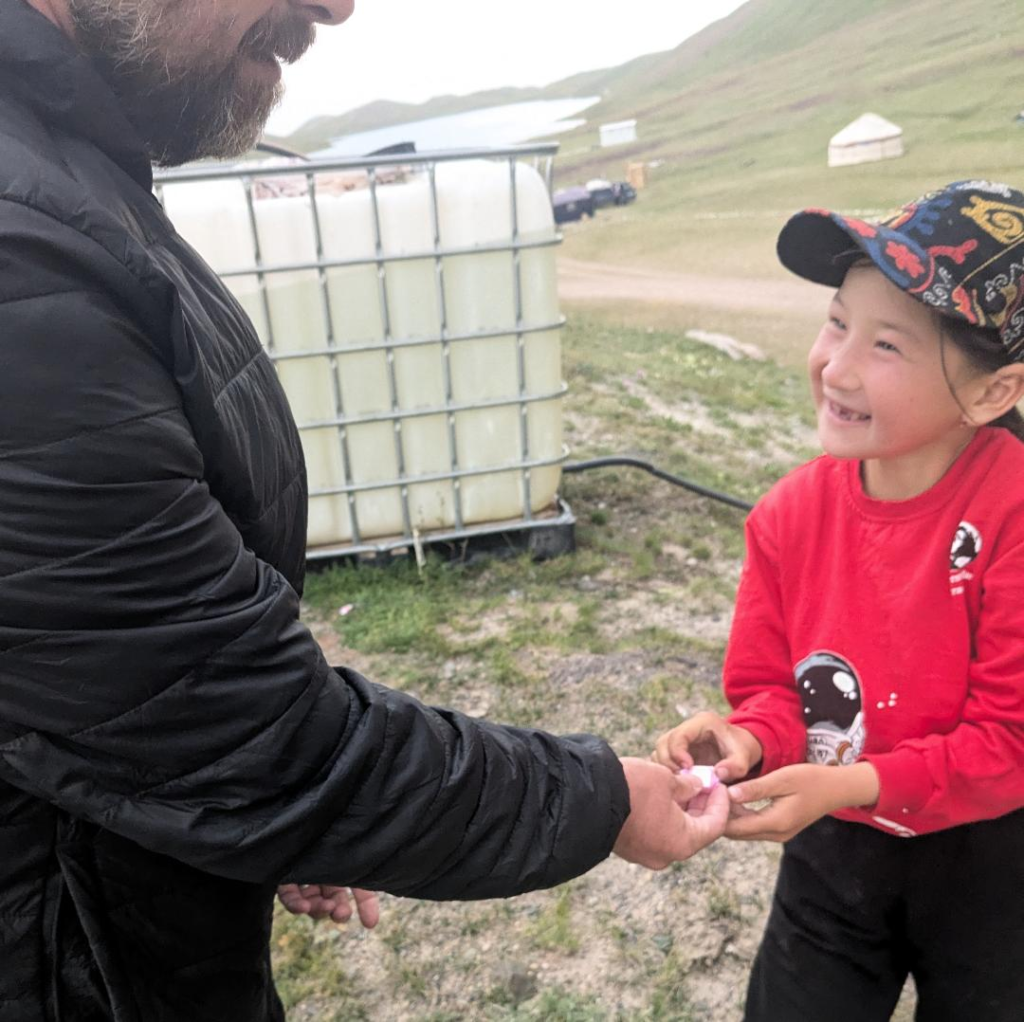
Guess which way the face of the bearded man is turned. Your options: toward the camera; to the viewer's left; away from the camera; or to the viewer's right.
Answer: to the viewer's right

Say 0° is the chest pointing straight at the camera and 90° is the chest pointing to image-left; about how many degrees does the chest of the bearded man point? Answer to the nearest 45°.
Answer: approximately 270°

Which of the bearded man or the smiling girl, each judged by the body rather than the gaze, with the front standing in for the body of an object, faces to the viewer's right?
the bearded man

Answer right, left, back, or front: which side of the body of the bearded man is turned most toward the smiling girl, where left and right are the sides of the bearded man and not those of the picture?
front

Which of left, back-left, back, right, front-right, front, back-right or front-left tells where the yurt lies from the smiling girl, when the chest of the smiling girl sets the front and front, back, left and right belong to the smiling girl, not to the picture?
back-right

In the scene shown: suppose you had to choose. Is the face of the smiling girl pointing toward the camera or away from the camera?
toward the camera

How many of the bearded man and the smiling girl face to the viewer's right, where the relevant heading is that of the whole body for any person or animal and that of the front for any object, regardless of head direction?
1

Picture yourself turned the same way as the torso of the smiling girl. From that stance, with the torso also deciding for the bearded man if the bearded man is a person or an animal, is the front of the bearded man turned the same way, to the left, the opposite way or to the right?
the opposite way

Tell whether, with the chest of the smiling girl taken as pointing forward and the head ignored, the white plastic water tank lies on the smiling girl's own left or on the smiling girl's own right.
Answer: on the smiling girl's own right

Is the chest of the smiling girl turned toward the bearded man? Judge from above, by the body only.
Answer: yes

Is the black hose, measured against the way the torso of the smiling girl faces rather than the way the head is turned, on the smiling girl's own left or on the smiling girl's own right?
on the smiling girl's own right

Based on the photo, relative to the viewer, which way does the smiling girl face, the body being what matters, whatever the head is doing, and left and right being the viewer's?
facing the viewer and to the left of the viewer

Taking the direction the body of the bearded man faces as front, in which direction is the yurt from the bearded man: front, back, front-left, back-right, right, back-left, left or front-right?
front-left
